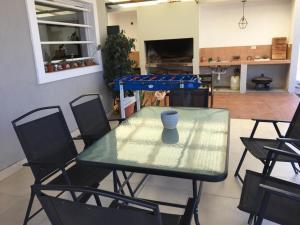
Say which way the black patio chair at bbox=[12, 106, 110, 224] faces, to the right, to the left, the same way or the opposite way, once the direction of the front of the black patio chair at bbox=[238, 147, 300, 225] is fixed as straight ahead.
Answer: the opposite way

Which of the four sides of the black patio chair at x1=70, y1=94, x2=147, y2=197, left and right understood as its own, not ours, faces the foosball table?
left

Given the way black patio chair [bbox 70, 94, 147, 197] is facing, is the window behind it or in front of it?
behind

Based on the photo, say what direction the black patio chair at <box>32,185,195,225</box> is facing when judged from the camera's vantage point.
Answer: facing away from the viewer and to the right of the viewer

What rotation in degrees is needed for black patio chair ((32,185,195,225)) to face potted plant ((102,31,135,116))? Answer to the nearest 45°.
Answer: approximately 45° to its left

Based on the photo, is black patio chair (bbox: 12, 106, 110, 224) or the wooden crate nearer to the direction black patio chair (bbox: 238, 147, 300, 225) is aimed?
the black patio chair

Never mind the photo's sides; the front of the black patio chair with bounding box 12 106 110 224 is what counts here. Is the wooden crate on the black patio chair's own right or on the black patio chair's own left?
on the black patio chair's own left

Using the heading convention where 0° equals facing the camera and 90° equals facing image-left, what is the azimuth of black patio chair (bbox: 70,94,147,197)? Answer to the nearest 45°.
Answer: approximately 315°

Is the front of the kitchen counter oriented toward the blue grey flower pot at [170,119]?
yes

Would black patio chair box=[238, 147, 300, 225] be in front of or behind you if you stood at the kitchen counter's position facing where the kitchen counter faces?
in front

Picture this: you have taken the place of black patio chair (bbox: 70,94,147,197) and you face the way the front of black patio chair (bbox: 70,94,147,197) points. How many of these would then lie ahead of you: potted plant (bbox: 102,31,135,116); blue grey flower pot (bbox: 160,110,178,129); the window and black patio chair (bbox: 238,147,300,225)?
2

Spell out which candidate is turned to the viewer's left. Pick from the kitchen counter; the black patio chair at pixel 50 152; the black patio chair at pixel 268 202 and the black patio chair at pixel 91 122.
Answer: the black patio chair at pixel 268 202

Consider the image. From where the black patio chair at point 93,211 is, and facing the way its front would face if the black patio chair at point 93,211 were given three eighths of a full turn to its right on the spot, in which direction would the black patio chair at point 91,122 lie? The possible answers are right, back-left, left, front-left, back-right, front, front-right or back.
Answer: back

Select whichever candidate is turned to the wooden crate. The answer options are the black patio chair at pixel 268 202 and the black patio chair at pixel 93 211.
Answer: the black patio chair at pixel 93 211

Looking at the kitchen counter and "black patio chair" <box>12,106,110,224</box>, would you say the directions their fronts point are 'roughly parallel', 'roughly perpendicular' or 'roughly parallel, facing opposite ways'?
roughly perpendicular

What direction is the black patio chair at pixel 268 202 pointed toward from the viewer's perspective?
to the viewer's left

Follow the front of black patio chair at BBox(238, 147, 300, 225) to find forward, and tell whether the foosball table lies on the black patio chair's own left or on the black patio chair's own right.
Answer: on the black patio chair's own right
